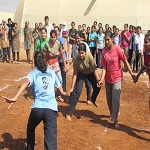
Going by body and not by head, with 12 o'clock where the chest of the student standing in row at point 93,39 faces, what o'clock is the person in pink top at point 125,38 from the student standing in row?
The person in pink top is roughly at 9 o'clock from the student standing in row.

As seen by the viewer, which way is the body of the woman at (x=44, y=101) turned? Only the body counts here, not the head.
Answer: away from the camera

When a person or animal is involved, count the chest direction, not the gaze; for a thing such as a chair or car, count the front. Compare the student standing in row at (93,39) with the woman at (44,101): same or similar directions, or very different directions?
very different directions

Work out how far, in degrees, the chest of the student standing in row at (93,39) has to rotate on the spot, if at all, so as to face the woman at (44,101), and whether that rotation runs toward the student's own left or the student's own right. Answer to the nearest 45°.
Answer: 0° — they already face them

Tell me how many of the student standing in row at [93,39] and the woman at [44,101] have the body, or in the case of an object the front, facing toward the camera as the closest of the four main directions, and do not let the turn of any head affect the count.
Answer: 1

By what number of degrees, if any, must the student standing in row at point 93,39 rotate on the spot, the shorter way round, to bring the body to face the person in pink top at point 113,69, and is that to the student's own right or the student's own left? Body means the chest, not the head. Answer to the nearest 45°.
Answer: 0° — they already face them

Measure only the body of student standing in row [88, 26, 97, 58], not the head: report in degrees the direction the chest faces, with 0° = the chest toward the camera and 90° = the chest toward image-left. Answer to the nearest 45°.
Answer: approximately 0°

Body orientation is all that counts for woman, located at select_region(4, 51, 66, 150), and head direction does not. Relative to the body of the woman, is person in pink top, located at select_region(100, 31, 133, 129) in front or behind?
in front
